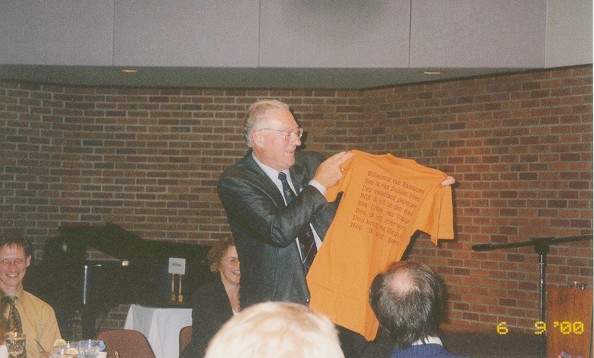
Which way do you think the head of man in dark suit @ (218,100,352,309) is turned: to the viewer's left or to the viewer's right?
to the viewer's right

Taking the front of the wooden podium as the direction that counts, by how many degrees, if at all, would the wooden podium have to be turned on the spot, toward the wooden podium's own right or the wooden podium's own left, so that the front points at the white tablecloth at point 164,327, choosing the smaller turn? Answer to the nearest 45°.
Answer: approximately 90° to the wooden podium's own right

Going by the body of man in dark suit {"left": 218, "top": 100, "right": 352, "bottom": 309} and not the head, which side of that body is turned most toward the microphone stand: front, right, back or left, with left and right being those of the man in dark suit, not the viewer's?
left

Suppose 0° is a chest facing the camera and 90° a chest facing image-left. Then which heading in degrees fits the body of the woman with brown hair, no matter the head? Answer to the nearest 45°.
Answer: approximately 315°

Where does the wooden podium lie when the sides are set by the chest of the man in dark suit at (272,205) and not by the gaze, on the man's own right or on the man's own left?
on the man's own left

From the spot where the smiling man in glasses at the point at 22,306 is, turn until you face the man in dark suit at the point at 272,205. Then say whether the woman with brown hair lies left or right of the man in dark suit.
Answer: left

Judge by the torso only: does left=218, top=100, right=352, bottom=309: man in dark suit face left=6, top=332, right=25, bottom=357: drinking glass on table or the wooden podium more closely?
the wooden podium
